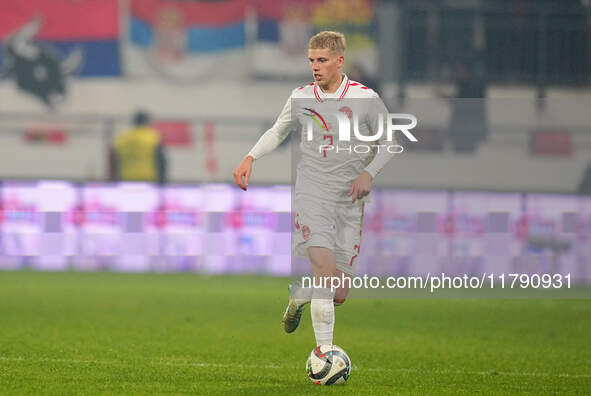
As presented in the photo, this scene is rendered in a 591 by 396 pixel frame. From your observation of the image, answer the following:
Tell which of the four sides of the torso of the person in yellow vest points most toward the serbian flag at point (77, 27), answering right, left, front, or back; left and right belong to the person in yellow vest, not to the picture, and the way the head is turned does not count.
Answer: front

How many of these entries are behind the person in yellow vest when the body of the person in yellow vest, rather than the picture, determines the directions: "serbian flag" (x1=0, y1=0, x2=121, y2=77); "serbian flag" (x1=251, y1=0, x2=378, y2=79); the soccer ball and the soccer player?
2

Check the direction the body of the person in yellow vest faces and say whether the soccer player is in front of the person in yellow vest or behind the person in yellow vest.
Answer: behind

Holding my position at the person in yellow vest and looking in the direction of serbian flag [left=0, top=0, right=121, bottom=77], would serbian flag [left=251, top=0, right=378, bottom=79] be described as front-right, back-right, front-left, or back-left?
front-right

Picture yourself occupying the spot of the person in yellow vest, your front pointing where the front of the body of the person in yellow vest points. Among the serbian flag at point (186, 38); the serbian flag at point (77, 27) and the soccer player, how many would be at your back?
1

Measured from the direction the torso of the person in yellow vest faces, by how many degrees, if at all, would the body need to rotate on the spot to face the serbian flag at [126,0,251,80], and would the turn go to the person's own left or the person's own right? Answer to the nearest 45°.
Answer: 0° — they already face it

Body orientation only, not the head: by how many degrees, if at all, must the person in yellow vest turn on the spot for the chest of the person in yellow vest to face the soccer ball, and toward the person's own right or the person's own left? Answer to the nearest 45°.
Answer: approximately 180°

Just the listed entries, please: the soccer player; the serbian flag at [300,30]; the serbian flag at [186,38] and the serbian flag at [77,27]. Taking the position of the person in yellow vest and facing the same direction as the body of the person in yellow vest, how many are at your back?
1

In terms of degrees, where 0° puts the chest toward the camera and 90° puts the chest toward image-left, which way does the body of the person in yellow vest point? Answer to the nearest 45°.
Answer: approximately 180°

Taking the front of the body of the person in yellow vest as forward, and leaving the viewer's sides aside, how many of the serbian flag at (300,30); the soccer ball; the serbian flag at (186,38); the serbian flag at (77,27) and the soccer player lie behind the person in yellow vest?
2
